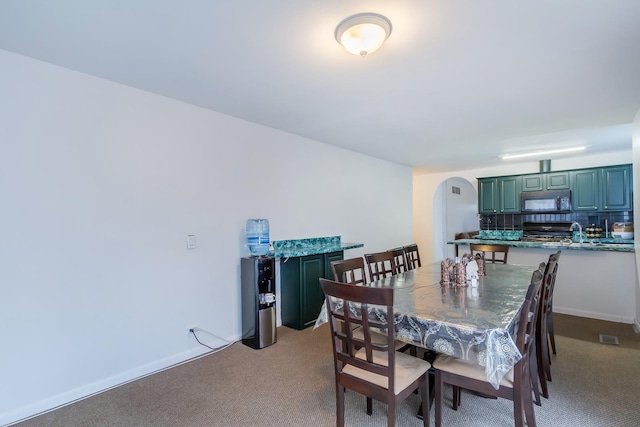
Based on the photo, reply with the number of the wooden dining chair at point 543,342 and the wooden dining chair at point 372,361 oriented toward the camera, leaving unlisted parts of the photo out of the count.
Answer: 0

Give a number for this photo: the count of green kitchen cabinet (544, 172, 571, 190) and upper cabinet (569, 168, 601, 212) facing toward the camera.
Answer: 2

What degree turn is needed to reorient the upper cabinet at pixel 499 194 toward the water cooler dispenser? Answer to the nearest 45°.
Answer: approximately 45° to its right

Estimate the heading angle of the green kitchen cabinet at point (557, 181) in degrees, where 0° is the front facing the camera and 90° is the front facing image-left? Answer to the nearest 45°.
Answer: approximately 0°

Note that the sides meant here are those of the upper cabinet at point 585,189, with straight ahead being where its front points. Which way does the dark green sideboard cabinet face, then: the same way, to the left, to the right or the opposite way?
to the left

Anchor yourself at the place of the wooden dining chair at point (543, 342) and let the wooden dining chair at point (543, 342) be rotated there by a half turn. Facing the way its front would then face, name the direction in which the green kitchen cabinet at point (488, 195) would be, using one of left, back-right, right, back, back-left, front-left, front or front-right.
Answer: left

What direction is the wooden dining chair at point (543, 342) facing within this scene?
to the viewer's left

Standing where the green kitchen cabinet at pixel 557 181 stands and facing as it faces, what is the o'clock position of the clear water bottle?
The clear water bottle is roughly at 1 o'clock from the green kitchen cabinet.

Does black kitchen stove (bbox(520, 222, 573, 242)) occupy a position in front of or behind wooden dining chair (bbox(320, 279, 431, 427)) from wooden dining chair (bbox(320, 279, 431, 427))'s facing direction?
in front

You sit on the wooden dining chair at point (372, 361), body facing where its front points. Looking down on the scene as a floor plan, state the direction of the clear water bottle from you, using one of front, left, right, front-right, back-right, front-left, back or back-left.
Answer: left
